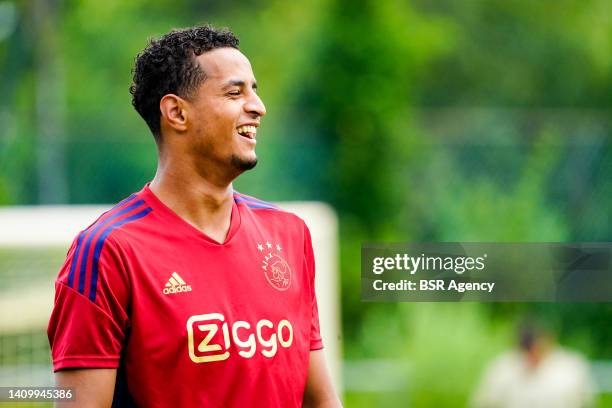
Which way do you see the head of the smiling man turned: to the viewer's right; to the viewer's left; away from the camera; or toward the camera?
to the viewer's right

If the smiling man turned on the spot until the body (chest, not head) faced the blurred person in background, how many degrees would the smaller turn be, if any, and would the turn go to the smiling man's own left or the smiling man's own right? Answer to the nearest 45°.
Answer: approximately 90° to the smiling man's own left
